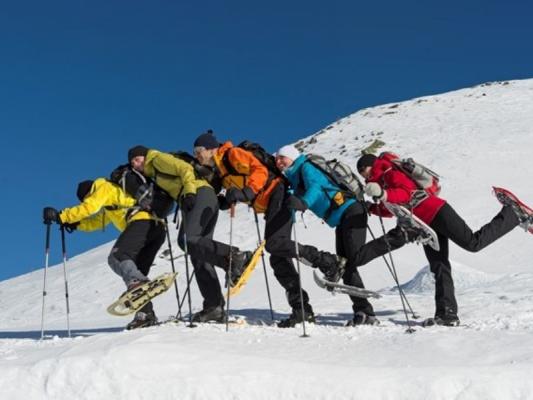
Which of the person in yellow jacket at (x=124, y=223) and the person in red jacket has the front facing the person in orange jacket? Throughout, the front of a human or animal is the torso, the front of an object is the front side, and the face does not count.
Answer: the person in red jacket

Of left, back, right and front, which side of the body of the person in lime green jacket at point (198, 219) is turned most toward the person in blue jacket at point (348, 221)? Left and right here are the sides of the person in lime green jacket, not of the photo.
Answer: back

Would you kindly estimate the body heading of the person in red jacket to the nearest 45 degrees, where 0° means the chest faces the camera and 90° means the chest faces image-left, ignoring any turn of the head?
approximately 90°

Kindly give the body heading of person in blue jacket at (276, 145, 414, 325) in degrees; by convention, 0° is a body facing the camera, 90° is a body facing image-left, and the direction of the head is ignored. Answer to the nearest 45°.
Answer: approximately 90°

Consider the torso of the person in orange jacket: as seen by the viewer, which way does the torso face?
to the viewer's left

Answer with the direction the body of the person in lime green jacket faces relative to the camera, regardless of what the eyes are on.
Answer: to the viewer's left

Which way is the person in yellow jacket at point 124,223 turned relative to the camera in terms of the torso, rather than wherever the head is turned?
to the viewer's left

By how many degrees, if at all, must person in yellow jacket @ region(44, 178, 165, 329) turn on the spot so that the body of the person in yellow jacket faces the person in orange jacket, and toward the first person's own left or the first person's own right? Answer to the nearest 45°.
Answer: approximately 135° to the first person's own left

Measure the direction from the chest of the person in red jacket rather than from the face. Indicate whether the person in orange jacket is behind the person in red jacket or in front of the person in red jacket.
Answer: in front

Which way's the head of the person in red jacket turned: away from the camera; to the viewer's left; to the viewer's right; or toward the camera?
to the viewer's left

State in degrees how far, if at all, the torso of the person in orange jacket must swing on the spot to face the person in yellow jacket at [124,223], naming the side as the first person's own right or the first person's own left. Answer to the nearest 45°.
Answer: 0° — they already face them

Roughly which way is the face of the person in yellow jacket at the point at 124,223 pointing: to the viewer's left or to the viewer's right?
to the viewer's left
